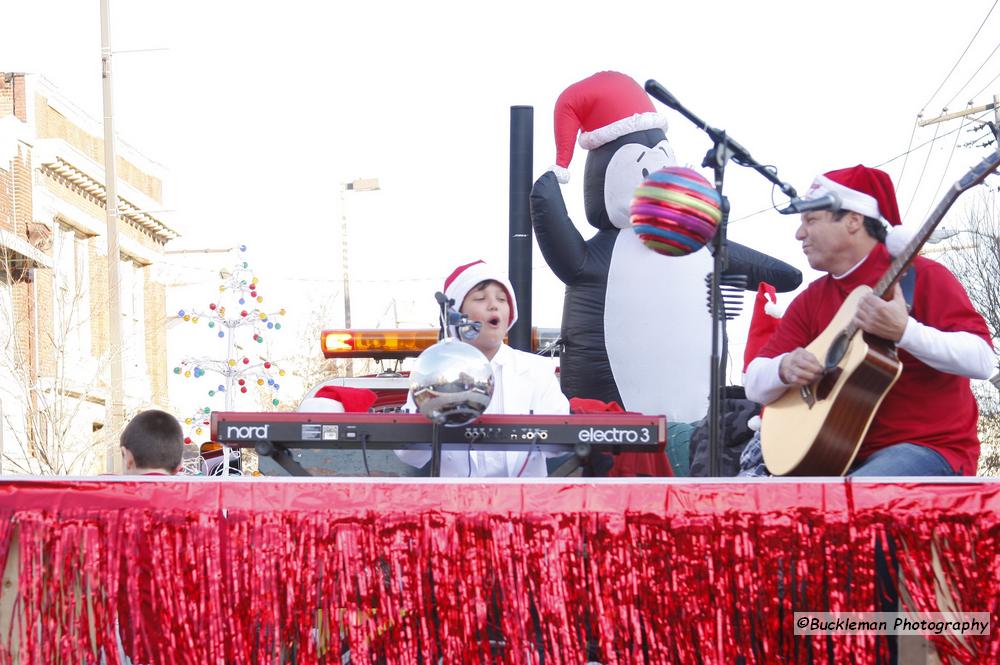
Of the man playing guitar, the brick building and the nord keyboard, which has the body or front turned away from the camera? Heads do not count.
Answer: the nord keyboard

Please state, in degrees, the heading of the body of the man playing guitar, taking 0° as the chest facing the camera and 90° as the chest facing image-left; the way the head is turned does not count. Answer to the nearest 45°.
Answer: approximately 45°

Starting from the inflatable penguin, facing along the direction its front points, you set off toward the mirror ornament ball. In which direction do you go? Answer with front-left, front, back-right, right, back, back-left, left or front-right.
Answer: front-right

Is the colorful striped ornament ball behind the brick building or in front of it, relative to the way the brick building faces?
in front

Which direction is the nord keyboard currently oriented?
away from the camera

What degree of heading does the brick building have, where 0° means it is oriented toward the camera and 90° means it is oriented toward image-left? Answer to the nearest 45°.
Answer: approximately 315°

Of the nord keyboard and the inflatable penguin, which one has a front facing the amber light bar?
the nord keyboard

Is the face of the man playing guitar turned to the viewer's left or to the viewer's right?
to the viewer's left

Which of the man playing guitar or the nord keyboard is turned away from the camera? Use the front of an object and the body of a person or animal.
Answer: the nord keyboard

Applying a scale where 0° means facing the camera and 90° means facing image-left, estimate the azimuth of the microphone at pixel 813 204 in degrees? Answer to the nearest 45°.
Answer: approximately 270°
